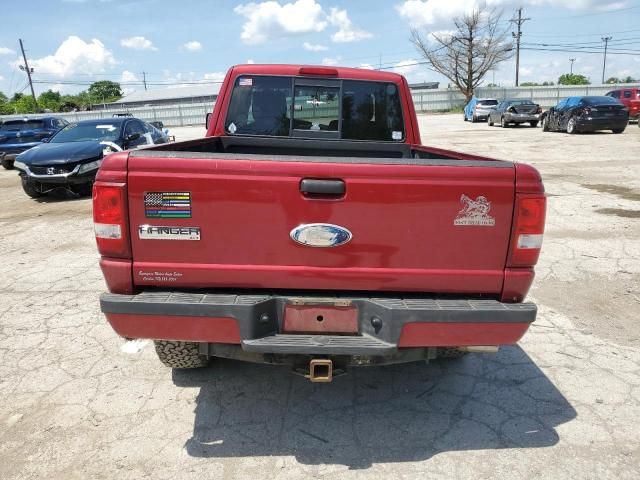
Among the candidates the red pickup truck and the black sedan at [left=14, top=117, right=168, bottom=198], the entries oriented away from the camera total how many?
1

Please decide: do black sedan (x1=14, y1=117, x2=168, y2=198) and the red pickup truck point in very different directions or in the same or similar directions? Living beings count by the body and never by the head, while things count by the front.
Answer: very different directions

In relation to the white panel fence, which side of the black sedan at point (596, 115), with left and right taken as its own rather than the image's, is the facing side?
front

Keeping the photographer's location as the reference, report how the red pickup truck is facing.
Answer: facing away from the viewer

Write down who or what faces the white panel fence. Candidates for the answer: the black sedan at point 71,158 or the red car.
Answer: the red car

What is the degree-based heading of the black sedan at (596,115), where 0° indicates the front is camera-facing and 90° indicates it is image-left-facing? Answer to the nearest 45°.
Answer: approximately 135°

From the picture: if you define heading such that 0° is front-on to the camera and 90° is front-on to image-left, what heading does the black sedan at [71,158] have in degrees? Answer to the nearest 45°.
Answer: approximately 45°

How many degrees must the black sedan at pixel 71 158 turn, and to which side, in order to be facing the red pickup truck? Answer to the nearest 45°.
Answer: approximately 45° to its left

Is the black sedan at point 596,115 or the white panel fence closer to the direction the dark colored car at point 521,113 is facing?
the white panel fence

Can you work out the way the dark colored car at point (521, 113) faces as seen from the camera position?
facing away from the viewer and to the left of the viewer

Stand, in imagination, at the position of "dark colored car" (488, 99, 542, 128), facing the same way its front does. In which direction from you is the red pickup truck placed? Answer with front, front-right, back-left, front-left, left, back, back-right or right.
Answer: back-left

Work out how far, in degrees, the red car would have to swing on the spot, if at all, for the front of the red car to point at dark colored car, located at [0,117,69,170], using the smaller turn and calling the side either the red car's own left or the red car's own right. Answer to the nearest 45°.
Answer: approximately 90° to the red car's own left
